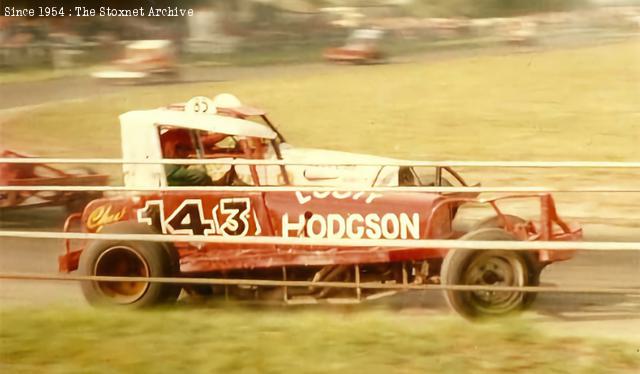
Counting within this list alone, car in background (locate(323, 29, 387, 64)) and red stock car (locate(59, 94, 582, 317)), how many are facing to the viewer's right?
1

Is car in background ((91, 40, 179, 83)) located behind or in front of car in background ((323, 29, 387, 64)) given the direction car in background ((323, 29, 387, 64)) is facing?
in front

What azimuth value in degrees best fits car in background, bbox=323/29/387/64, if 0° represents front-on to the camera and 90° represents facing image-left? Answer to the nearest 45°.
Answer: approximately 90°

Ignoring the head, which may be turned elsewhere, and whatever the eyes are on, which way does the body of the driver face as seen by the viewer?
to the viewer's right

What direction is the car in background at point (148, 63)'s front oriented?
to the viewer's left

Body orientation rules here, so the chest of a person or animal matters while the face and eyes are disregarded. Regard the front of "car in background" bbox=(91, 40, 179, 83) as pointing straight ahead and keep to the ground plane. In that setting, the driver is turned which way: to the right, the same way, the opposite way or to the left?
the opposite way

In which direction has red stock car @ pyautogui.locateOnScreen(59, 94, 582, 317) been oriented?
to the viewer's right

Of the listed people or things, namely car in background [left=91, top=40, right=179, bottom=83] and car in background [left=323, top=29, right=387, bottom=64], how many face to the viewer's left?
2

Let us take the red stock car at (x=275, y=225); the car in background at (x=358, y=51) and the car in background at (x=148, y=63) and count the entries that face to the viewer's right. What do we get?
1

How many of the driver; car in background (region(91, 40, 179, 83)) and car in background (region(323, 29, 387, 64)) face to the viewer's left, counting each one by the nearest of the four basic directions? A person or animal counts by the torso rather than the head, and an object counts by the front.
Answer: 2
